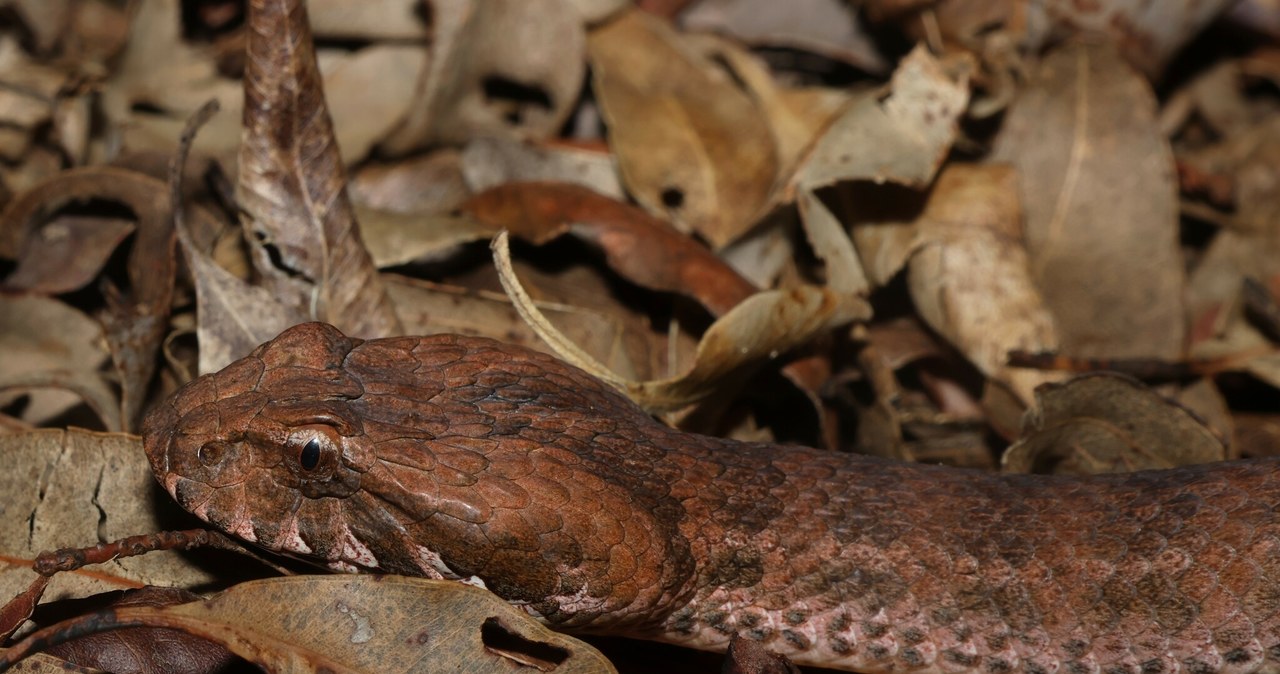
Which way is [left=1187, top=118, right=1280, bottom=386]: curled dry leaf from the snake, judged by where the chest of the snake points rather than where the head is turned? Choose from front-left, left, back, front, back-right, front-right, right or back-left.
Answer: back-right

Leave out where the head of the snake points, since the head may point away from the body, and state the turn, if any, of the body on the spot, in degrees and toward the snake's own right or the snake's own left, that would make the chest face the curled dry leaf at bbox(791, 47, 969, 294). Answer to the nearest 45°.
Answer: approximately 90° to the snake's own right

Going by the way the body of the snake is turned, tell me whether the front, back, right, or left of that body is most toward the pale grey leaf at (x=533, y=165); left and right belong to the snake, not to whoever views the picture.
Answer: right

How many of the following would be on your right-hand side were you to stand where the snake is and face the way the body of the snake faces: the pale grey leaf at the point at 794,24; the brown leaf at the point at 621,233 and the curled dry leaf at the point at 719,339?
3

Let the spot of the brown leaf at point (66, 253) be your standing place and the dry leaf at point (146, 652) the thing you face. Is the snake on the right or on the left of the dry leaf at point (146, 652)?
left

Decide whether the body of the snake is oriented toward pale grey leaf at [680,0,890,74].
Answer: no

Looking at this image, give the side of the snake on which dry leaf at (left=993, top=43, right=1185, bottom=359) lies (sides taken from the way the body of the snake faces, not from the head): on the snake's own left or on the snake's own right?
on the snake's own right

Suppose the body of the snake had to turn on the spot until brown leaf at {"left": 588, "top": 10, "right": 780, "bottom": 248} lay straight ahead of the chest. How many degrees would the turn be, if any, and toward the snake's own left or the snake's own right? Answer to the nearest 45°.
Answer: approximately 90° to the snake's own right

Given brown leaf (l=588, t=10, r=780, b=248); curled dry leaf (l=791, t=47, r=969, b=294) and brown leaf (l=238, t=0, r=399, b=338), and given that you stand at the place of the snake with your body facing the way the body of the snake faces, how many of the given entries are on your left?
0

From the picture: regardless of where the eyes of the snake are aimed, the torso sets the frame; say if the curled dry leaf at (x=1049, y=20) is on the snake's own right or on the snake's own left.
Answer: on the snake's own right

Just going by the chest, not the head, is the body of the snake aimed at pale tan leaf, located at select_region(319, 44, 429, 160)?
no

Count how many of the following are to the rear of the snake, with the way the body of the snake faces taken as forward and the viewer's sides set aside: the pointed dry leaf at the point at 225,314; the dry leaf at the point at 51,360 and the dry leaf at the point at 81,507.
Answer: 0

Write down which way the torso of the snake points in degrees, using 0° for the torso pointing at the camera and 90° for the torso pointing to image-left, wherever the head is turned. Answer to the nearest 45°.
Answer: approximately 90°

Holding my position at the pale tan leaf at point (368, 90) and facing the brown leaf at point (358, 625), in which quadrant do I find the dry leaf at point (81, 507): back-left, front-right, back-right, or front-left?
front-right

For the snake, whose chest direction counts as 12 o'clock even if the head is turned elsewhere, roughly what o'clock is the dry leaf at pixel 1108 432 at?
The dry leaf is roughly at 5 o'clock from the snake.

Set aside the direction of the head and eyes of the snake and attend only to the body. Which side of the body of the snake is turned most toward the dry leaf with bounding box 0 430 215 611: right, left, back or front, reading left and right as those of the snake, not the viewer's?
front

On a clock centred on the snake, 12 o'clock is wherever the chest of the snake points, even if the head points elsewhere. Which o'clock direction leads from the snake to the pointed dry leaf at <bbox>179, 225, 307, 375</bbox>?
The pointed dry leaf is roughly at 1 o'clock from the snake.

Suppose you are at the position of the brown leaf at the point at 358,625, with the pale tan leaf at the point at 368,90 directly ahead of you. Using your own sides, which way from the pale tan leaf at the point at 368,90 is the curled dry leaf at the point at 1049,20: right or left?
right
